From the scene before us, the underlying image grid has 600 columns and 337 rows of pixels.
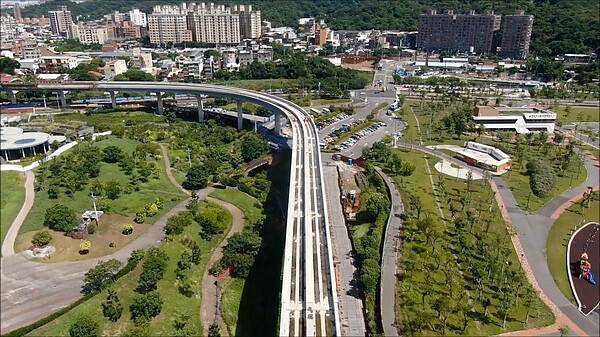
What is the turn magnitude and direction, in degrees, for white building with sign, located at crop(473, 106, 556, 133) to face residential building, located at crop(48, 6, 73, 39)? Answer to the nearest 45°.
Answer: approximately 90° to its right

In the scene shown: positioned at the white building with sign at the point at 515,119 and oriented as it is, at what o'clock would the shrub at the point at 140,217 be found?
The shrub is roughly at 1 o'clock from the white building with sign.

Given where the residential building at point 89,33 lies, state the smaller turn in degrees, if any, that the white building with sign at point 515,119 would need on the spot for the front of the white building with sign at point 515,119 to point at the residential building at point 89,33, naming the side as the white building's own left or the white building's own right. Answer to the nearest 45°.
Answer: approximately 90° to the white building's own right

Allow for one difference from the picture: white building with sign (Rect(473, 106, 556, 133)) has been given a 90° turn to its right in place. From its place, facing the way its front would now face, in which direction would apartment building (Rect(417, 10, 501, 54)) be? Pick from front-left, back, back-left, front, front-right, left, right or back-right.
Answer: right

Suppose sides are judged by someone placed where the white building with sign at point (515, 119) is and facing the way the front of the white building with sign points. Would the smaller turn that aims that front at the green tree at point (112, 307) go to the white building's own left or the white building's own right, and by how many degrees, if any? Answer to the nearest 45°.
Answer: approximately 45° to the white building's own right

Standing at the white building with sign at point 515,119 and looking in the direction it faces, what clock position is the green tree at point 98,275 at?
The green tree is roughly at 1 o'clock from the white building with sign.

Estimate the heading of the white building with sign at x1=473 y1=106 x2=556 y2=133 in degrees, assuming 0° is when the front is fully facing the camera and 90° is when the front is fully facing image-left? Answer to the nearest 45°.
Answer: approximately 0°

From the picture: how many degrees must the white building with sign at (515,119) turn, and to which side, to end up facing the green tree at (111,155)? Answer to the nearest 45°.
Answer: approximately 45° to its right

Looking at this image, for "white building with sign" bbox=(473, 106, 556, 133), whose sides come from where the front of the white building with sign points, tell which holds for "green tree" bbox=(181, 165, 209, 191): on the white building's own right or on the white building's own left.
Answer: on the white building's own right

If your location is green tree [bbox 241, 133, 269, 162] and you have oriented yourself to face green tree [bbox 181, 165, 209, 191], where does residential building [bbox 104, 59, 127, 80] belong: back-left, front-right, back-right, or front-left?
back-right

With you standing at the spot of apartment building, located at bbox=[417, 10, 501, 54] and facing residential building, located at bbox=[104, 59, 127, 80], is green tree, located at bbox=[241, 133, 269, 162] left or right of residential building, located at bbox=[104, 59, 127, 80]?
left

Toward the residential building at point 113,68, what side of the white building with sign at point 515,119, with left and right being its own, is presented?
right
